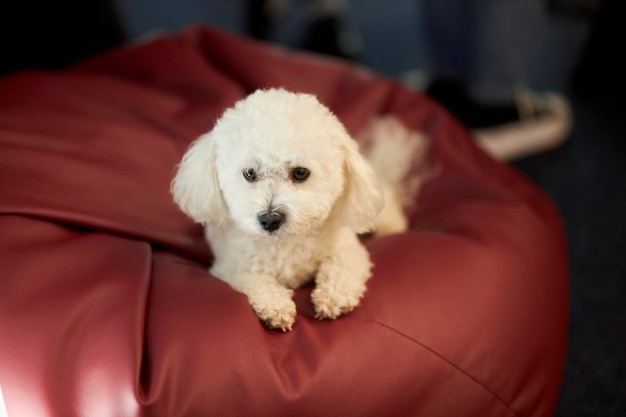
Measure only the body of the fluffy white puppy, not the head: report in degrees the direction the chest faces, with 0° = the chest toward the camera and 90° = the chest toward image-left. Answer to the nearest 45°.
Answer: approximately 0°
